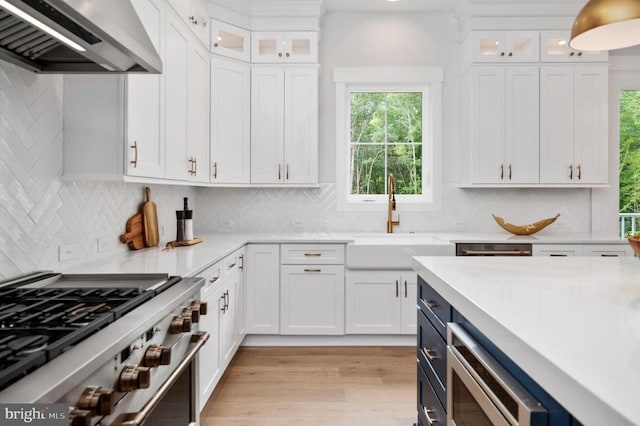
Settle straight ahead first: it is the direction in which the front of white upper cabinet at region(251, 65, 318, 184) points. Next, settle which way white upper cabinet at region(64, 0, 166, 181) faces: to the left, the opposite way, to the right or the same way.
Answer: to the left

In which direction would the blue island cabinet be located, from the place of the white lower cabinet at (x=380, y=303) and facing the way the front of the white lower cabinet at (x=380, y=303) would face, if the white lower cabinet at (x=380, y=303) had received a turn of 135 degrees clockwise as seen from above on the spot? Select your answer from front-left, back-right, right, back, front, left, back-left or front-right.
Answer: back-left

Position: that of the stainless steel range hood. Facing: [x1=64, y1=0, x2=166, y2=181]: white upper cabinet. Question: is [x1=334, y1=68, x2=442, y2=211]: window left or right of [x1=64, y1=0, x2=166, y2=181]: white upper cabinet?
right

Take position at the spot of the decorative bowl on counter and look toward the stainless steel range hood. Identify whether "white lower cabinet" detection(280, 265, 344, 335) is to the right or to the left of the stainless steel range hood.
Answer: right

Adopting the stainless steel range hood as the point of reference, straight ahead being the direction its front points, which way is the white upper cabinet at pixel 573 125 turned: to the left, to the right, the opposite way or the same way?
to the right

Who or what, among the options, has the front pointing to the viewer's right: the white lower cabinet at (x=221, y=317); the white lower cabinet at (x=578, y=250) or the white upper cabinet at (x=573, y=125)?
the white lower cabinet at (x=221, y=317)

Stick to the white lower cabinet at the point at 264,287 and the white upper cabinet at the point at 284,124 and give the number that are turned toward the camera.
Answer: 2

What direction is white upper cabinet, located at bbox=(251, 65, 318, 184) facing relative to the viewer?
toward the camera

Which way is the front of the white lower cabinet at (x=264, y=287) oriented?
toward the camera

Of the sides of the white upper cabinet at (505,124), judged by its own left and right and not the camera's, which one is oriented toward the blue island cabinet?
front

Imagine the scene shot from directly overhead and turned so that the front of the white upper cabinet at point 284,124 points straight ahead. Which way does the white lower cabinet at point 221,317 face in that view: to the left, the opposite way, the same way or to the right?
to the left

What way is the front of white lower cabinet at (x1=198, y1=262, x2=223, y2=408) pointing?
to the viewer's right

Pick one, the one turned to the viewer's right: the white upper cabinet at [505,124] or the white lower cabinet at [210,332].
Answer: the white lower cabinet

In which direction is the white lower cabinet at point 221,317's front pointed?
to the viewer's right

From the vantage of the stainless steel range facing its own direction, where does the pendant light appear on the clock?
The pendant light is roughly at 11 o'clock from the stainless steel range.

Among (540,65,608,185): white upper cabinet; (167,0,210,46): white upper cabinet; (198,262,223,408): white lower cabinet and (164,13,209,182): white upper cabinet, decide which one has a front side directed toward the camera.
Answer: (540,65,608,185): white upper cabinet
